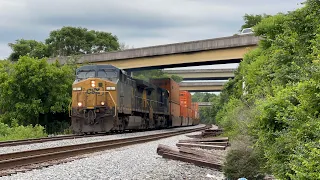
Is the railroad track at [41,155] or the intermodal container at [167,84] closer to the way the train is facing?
the railroad track

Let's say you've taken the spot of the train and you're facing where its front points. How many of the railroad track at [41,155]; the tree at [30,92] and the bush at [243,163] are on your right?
1

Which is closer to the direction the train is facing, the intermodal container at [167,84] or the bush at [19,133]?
the bush

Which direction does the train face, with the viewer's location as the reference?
facing the viewer and to the left of the viewer

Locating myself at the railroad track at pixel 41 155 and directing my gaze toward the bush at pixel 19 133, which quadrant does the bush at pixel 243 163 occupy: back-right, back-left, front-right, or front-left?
back-right

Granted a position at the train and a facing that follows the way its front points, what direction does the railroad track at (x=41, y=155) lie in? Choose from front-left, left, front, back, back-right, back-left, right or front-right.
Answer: front-left

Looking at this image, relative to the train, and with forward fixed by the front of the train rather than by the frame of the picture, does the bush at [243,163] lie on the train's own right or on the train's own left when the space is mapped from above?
on the train's own left

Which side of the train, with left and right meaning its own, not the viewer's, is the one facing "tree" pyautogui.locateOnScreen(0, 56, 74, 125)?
right
